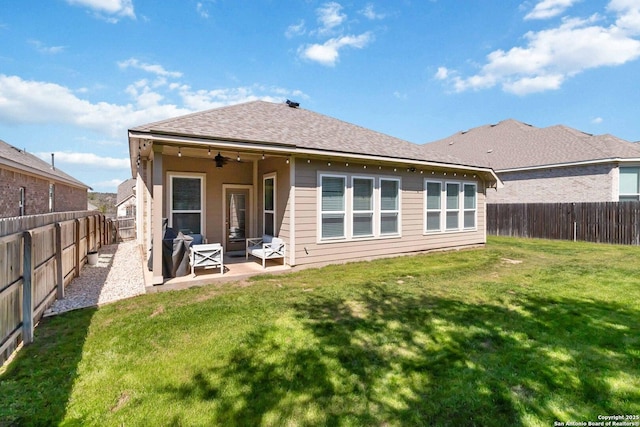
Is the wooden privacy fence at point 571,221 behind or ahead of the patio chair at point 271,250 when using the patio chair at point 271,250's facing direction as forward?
behind

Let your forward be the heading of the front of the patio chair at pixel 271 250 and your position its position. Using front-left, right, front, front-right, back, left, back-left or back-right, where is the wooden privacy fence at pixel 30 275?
front

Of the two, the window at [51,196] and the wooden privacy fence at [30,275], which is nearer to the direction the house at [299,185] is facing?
the window

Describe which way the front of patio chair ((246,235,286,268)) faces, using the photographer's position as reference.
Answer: facing the viewer and to the left of the viewer

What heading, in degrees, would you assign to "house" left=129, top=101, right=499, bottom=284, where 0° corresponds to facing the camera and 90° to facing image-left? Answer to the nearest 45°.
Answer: approximately 135°

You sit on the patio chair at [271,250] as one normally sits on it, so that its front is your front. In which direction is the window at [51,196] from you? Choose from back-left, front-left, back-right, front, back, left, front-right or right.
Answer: right

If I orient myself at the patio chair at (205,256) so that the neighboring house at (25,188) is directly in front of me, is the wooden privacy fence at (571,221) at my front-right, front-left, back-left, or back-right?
back-right

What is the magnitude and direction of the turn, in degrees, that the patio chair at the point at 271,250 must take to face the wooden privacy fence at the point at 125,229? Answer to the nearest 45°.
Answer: approximately 90° to its right

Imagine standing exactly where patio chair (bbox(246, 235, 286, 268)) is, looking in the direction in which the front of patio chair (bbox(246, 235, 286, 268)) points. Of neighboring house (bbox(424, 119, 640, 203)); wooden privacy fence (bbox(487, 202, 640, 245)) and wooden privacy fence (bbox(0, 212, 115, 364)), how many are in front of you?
1
